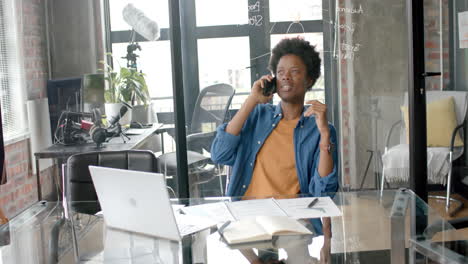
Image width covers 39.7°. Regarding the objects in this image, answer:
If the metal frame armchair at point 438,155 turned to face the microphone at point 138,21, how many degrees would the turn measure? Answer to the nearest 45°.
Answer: approximately 45° to its right

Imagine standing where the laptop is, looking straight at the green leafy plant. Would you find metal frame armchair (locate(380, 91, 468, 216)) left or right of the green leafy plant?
right

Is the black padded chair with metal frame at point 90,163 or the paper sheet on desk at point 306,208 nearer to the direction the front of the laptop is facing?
the paper sheet on desk

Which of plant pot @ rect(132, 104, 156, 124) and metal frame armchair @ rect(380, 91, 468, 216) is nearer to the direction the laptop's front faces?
the metal frame armchair

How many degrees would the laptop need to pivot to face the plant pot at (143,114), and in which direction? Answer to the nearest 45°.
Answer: approximately 45° to its left

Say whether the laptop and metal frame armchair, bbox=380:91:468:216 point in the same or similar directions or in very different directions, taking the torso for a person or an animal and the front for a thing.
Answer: very different directions

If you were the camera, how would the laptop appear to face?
facing away from the viewer and to the right of the viewer

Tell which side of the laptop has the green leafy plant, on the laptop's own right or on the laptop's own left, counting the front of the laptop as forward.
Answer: on the laptop's own left

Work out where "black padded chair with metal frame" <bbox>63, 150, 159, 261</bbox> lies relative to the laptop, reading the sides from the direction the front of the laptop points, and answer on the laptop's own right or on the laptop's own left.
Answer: on the laptop's own left
